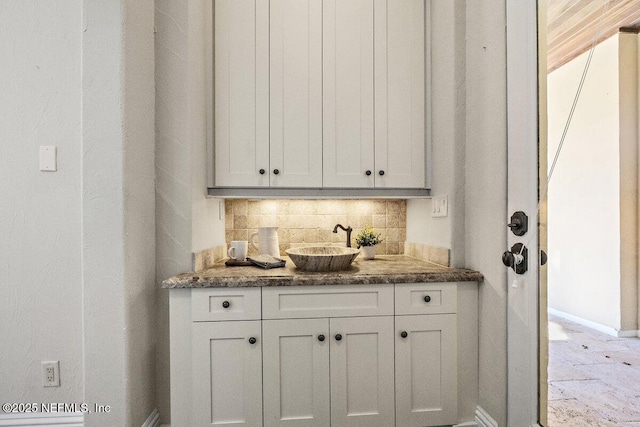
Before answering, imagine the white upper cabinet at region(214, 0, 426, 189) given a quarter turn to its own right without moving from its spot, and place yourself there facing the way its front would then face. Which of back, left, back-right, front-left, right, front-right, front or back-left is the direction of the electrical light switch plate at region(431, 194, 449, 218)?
back

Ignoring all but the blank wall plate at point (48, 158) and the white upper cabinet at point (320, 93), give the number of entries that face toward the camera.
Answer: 2

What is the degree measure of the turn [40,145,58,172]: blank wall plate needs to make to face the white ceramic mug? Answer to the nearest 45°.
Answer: approximately 90° to its left

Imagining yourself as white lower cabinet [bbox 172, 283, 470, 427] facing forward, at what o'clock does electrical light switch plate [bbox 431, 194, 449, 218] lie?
The electrical light switch plate is roughly at 8 o'clock from the white lower cabinet.

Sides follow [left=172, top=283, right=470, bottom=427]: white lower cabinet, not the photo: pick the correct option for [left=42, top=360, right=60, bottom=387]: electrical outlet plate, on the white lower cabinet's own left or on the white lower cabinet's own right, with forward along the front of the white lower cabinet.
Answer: on the white lower cabinet's own right

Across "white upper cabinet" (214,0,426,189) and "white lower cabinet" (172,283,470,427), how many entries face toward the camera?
2

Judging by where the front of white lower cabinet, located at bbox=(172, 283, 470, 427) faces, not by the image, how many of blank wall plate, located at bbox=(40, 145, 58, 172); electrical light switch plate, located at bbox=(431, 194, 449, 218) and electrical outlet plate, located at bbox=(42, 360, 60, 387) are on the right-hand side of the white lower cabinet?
2

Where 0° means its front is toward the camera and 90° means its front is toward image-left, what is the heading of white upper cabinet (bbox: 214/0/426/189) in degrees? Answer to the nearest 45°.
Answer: approximately 0°

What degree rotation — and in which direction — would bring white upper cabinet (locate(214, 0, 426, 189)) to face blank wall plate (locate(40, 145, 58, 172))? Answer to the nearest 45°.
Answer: approximately 90° to its right

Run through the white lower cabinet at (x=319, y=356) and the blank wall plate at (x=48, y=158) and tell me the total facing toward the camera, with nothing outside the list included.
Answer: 2
